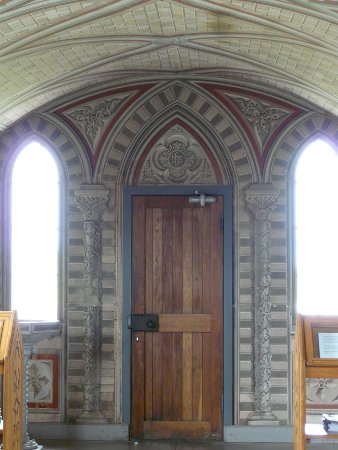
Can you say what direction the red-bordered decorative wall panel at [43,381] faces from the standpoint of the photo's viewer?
facing the viewer

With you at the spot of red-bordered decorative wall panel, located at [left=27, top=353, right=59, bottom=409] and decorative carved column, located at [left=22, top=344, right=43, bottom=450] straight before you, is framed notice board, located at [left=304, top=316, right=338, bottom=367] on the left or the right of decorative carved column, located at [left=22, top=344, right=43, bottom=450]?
left

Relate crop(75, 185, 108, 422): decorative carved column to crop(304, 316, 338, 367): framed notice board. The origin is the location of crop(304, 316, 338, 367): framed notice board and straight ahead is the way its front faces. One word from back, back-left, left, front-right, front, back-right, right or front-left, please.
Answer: back-right

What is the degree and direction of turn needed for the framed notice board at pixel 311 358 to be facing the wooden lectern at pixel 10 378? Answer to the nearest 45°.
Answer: approximately 90° to its right

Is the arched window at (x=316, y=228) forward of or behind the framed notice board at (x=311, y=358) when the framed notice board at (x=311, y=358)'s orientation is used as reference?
behind

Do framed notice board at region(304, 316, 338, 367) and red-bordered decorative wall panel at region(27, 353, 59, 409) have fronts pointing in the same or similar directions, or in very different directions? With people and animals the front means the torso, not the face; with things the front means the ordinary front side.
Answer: same or similar directions

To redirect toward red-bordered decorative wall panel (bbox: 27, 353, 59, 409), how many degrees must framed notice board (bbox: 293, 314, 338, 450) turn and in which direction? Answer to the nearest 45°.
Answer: approximately 135° to its right

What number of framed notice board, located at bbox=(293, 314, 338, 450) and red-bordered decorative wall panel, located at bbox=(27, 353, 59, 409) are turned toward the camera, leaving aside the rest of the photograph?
2

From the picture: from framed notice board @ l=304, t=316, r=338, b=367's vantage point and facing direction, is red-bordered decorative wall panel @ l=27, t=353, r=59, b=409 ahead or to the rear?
to the rear

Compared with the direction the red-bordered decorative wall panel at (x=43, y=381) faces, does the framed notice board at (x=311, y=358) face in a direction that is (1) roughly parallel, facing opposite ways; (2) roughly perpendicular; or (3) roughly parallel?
roughly parallel

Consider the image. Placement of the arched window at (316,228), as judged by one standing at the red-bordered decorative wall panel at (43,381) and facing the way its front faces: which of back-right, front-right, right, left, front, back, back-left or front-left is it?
left

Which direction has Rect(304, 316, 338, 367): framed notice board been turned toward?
toward the camera
